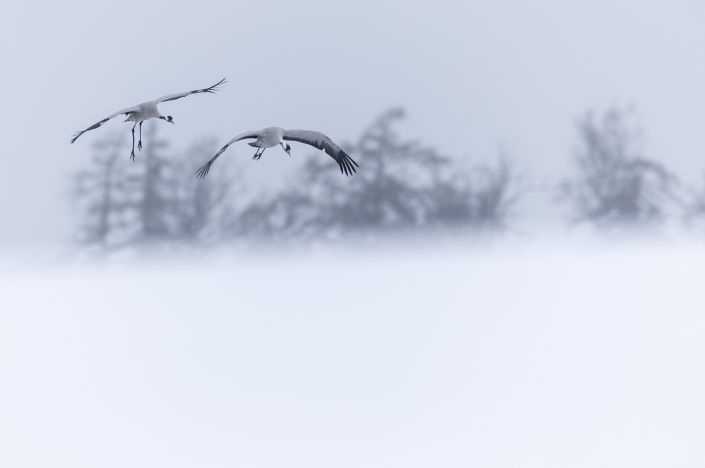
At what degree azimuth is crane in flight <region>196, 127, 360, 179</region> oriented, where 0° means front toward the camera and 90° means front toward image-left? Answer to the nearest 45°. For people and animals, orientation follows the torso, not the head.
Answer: approximately 315°

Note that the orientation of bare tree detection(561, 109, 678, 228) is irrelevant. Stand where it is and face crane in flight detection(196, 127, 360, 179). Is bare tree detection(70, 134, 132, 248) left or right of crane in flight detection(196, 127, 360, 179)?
right

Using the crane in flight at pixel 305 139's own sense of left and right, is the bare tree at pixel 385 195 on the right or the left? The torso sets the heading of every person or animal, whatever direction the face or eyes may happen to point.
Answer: on its left

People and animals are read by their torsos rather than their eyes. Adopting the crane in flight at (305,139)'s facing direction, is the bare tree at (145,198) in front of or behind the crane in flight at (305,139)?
behind

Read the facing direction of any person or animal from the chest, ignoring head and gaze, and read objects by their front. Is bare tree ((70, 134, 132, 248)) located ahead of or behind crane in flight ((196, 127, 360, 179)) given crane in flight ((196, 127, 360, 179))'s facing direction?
behind

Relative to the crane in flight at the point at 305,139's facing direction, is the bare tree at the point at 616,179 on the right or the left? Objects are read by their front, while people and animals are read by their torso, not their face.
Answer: on its left
